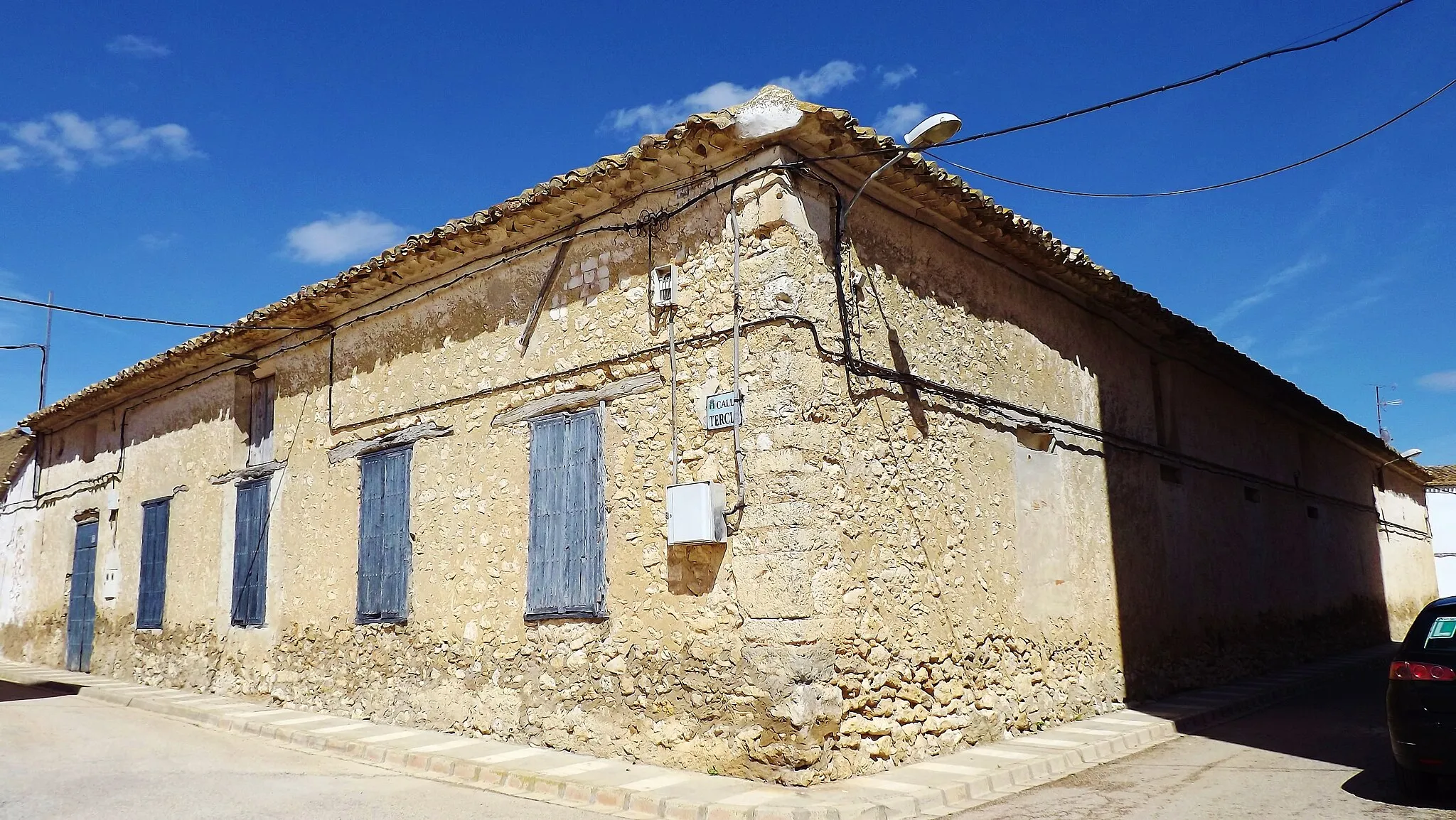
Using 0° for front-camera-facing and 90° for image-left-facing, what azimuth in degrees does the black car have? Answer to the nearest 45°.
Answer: approximately 180°

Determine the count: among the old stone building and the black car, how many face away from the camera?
1

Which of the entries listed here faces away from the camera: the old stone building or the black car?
the black car

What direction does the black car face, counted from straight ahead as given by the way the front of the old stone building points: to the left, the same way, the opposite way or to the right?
the opposite way

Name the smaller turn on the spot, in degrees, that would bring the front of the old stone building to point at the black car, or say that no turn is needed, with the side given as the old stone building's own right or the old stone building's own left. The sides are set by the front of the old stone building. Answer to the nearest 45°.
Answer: approximately 90° to the old stone building's own left
